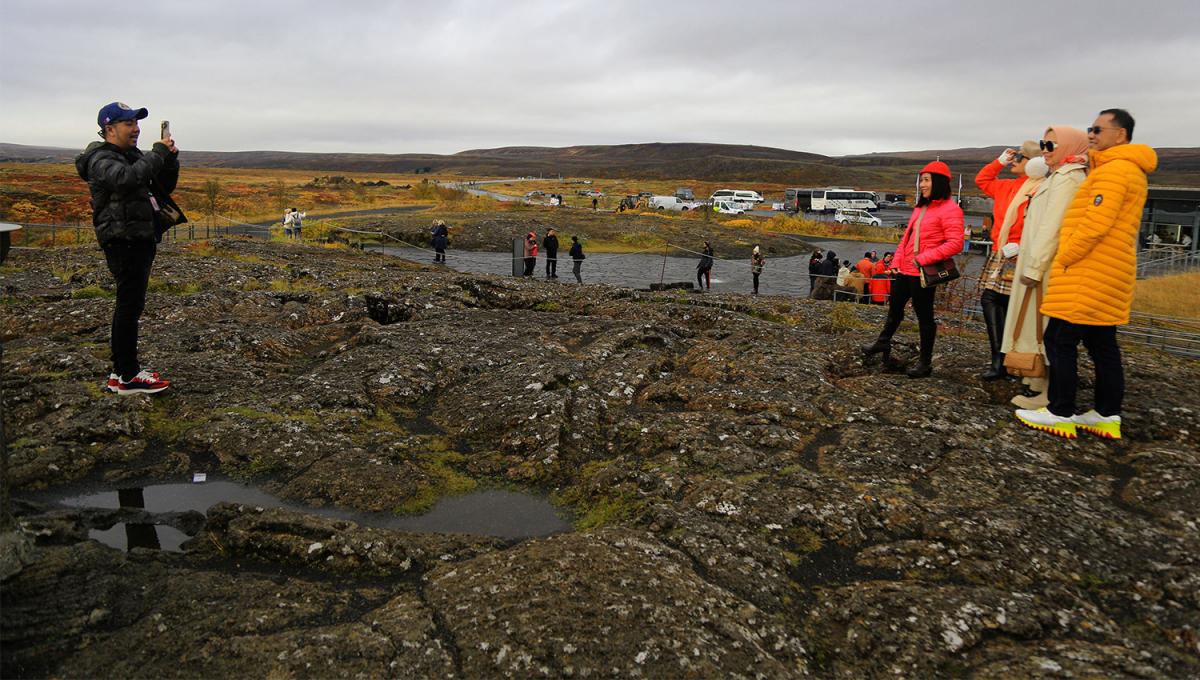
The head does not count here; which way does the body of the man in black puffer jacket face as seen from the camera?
to the viewer's right

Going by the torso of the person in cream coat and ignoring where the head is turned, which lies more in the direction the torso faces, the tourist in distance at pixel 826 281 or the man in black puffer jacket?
the man in black puffer jacket

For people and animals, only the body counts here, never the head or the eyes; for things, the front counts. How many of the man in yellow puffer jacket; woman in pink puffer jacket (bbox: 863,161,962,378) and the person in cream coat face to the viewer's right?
0

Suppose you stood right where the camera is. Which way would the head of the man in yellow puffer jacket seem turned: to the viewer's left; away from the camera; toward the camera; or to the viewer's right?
to the viewer's left

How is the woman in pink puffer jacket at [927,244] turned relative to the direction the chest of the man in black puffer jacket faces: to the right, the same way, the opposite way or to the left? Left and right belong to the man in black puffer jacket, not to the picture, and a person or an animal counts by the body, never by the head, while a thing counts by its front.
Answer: the opposite way

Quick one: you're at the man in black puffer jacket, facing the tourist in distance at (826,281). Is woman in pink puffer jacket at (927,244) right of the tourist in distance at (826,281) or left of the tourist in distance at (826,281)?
right

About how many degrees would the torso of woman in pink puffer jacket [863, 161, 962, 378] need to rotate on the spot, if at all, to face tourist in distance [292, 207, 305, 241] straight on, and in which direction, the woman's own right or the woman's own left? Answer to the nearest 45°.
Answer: approximately 90° to the woman's own right

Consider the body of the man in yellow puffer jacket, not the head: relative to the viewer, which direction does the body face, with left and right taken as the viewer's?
facing to the left of the viewer

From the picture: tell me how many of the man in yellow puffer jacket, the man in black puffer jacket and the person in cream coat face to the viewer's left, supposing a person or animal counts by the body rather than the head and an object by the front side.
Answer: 2

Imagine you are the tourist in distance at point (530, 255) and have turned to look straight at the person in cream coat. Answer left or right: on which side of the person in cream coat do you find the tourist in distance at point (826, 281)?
left

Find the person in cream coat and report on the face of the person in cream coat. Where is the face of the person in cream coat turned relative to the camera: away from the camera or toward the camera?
toward the camera
